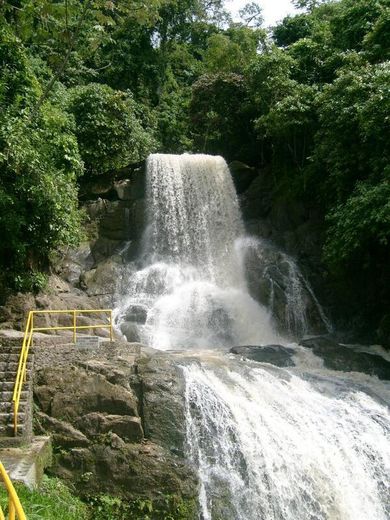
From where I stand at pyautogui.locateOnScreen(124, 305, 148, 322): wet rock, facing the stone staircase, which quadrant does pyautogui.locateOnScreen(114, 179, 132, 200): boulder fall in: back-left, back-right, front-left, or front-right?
back-right

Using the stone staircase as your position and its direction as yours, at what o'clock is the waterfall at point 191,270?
The waterfall is roughly at 7 o'clock from the stone staircase.

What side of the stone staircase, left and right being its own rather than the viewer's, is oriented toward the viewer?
front

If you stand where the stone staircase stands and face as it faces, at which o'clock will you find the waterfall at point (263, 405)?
The waterfall is roughly at 9 o'clock from the stone staircase.

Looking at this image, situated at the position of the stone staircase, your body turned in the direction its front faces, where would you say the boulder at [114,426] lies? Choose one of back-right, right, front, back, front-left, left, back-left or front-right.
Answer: left

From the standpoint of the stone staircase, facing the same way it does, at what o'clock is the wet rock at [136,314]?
The wet rock is roughly at 7 o'clock from the stone staircase.

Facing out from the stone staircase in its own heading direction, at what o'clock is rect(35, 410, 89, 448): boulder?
The boulder is roughly at 9 o'clock from the stone staircase.

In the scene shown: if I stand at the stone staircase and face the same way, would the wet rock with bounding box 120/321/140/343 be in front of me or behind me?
behind

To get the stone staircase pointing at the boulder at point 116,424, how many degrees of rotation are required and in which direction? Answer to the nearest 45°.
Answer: approximately 90° to its left

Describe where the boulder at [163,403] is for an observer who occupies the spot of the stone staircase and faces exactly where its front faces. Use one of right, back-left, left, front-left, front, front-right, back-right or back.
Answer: left

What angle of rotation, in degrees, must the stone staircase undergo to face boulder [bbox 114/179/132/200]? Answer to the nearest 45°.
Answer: approximately 180°
